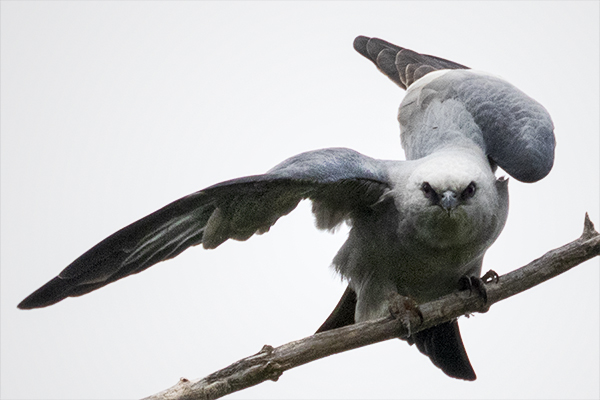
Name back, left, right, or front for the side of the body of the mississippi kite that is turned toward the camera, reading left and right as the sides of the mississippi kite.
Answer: front
